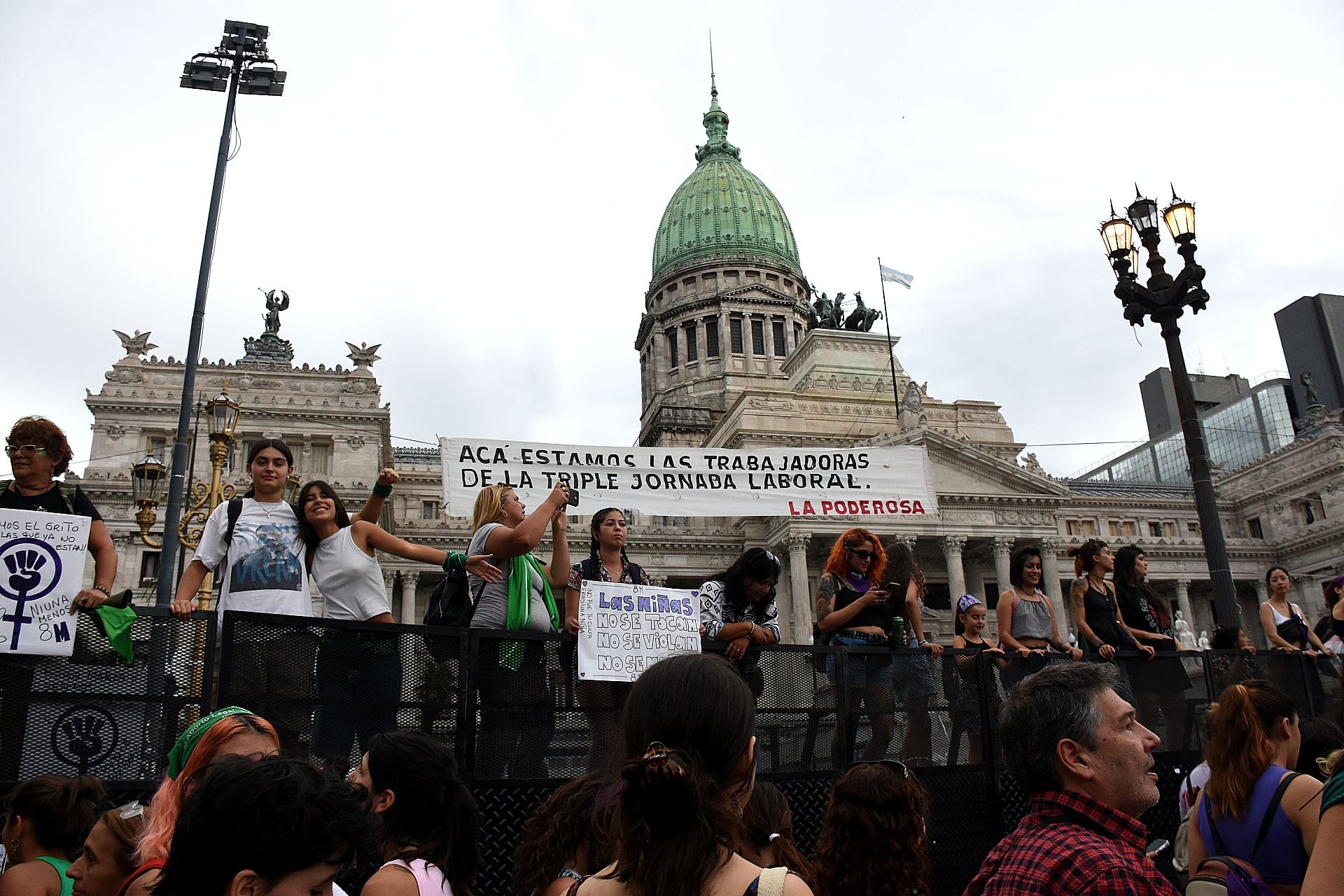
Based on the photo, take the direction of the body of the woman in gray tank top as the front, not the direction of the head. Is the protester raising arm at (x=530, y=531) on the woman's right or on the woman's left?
on the woman's right

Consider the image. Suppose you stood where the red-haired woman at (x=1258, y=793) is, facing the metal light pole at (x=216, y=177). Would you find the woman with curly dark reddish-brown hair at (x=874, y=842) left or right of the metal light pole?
left

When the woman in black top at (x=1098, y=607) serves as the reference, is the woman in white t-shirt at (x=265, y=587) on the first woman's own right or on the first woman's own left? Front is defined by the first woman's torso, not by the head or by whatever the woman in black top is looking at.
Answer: on the first woman's own right

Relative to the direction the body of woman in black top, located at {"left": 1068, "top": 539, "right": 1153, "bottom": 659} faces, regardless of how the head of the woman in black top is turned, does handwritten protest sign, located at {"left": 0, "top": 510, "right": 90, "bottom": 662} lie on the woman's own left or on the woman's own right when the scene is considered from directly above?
on the woman's own right

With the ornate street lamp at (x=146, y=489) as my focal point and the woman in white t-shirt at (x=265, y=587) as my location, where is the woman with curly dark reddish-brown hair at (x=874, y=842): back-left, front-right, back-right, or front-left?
back-right

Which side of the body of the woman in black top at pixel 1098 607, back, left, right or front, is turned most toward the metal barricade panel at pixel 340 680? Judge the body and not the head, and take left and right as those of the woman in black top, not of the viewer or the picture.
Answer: right

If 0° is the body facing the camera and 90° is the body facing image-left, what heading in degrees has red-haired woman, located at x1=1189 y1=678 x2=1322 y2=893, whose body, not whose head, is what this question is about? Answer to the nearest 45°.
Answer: approximately 225°

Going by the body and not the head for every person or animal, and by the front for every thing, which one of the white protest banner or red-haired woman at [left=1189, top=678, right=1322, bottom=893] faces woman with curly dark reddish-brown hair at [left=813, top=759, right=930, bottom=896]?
the white protest banner

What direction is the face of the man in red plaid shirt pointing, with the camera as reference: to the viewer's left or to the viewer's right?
to the viewer's right

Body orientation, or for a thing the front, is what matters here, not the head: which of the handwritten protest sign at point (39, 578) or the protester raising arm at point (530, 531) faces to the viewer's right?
the protester raising arm

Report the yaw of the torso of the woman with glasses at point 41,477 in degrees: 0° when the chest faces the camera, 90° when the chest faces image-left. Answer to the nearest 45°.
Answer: approximately 45°
